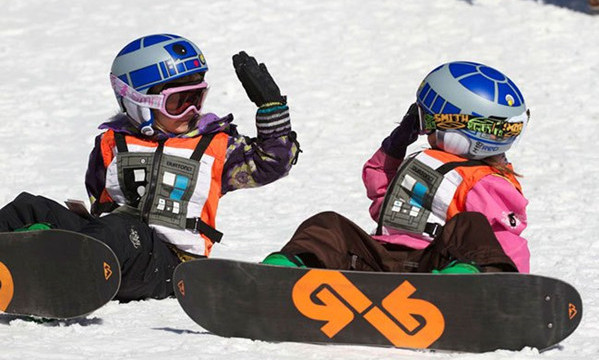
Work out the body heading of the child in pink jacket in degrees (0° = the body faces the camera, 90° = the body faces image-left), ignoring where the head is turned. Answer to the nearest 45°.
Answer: approximately 45°

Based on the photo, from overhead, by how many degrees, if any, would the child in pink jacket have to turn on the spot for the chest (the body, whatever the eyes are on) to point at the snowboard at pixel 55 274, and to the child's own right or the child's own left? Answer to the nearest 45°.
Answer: approximately 45° to the child's own right
